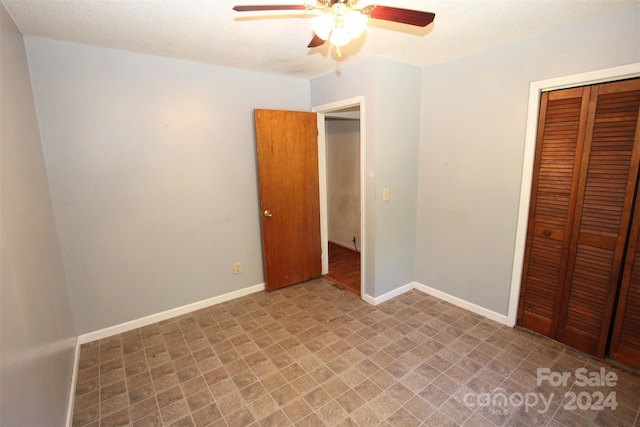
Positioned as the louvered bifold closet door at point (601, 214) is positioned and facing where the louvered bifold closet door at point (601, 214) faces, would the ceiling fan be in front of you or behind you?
in front

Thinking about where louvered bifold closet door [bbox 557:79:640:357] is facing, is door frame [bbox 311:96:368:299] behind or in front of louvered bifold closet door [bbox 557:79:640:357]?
in front

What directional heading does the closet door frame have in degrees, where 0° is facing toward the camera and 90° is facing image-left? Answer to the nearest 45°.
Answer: approximately 45°

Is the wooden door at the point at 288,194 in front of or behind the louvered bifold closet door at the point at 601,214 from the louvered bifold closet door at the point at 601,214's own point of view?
in front

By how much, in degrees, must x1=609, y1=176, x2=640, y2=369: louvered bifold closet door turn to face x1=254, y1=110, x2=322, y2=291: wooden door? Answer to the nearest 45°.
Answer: approximately 45° to its right

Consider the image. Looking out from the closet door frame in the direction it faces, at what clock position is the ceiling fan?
The ceiling fan is roughly at 11 o'clock from the closet door frame.

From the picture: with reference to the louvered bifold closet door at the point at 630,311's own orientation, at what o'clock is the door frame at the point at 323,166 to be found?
The door frame is roughly at 1 o'clock from the louvered bifold closet door.

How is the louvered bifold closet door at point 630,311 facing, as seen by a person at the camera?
facing the viewer and to the left of the viewer
